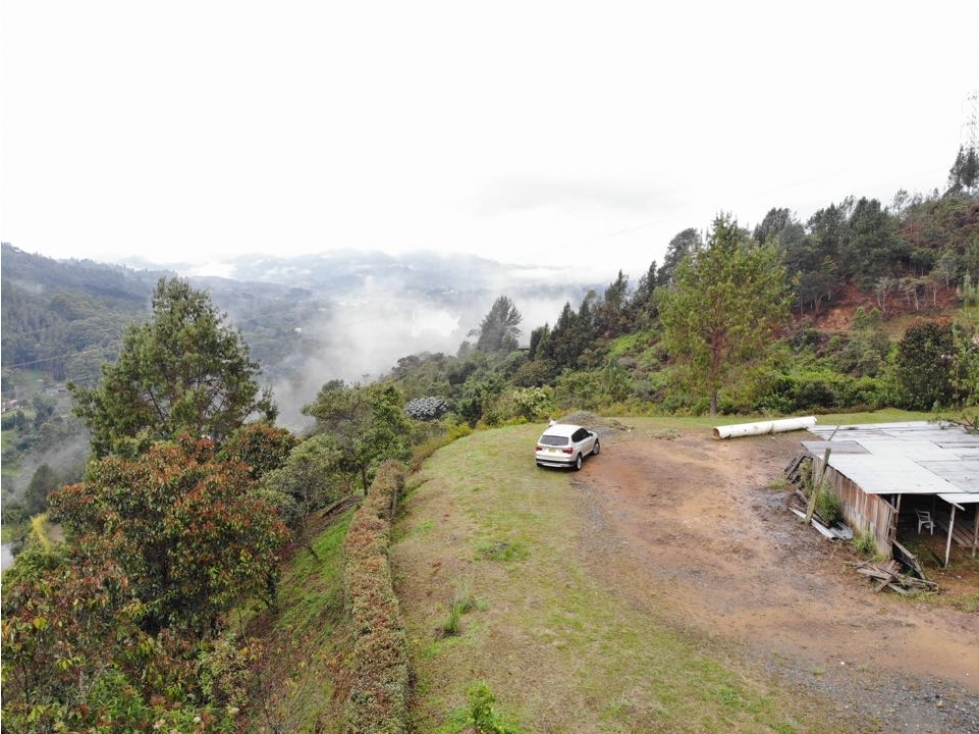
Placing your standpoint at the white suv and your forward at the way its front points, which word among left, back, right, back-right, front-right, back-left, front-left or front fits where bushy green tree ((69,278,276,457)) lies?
back-left

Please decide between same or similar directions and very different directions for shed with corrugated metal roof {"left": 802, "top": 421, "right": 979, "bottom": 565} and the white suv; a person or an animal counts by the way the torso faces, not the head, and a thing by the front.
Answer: very different directions

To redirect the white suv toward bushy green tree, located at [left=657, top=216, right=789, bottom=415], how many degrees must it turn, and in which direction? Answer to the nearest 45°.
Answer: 0° — it already faces it

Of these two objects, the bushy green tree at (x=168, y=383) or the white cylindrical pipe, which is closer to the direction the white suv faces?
the white cylindrical pipe

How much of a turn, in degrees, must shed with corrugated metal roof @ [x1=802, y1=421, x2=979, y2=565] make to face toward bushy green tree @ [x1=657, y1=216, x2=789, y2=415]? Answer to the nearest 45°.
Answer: approximately 135° to its right

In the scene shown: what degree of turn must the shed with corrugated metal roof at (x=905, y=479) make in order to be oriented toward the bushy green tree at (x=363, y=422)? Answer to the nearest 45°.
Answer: approximately 90° to its right

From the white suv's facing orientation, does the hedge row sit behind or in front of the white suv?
behind

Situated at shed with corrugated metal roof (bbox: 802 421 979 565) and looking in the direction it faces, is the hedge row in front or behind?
in front

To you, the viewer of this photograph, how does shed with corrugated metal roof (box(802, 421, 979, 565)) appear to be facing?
facing the viewer

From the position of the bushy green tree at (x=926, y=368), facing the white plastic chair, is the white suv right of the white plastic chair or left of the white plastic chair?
right

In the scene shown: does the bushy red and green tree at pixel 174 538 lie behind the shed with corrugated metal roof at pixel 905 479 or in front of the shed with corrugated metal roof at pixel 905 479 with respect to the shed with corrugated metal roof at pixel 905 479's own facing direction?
in front

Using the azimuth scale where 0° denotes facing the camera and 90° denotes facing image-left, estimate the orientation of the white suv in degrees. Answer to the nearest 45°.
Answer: approximately 225°
